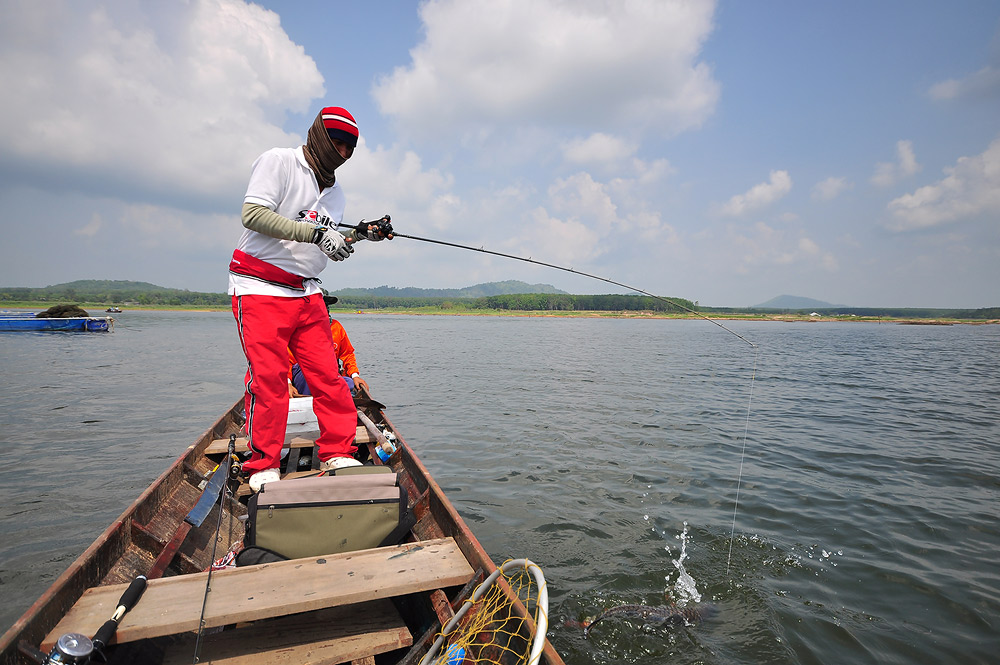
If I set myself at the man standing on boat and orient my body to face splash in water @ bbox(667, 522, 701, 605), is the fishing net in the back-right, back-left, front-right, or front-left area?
front-right

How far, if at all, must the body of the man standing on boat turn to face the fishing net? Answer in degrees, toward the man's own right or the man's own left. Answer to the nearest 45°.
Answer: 0° — they already face it

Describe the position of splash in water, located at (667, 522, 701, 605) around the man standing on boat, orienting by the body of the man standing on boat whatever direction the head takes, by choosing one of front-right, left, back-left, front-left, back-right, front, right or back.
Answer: front-left

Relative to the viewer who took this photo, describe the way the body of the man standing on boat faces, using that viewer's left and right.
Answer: facing the viewer and to the right of the viewer
